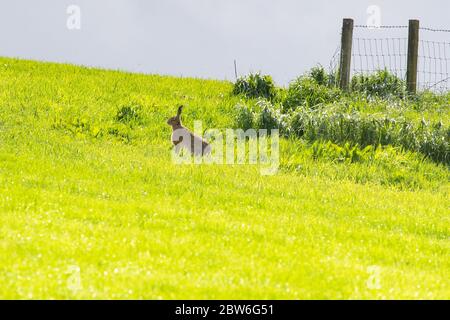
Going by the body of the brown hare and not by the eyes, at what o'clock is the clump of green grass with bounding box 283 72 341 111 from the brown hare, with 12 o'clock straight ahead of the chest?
The clump of green grass is roughly at 4 o'clock from the brown hare.

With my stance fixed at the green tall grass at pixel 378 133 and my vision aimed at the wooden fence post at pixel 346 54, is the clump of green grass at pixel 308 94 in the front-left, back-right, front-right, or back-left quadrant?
front-left

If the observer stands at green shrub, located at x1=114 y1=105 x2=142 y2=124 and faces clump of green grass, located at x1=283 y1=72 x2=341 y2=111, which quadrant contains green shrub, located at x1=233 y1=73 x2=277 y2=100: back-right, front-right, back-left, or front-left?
front-left

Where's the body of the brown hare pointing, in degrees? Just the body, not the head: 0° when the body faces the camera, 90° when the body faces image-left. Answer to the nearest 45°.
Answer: approximately 90°

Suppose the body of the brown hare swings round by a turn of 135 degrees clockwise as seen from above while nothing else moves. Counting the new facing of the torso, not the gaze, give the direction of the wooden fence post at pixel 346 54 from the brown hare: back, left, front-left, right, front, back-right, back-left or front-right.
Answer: front

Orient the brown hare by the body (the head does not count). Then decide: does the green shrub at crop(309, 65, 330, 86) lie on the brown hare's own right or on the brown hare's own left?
on the brown hare's own right

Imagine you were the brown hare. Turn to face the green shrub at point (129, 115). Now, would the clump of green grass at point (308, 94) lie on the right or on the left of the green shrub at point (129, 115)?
right

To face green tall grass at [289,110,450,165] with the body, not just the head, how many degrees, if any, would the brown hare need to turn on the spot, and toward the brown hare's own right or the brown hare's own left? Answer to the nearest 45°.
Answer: approximately 135° to the brown hare's own right

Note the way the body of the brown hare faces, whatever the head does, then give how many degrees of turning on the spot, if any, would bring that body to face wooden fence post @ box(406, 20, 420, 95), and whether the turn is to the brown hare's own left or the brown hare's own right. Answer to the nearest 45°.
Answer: approximately 135° to the brown hare's own right

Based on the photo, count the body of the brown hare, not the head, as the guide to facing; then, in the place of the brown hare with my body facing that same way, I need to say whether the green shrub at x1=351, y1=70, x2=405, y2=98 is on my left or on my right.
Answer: on my right

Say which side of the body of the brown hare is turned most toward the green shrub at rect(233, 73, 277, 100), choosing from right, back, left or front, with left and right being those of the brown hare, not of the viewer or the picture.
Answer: right

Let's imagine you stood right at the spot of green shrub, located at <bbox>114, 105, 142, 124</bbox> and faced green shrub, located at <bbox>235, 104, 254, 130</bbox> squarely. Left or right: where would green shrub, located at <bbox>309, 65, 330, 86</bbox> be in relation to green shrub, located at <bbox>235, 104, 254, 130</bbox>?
left

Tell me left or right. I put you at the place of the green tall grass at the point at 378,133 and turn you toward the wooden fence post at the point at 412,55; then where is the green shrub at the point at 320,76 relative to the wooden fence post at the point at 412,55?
left
